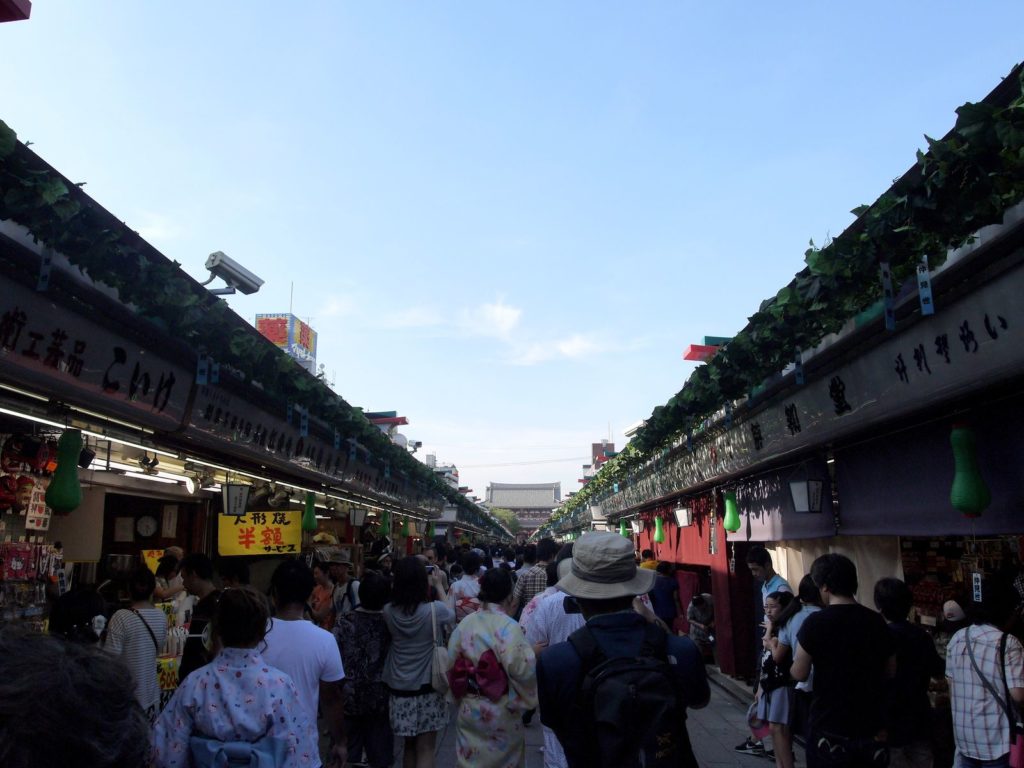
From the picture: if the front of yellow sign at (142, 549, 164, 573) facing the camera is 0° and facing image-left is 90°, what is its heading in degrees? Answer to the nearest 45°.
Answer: approximately 0°

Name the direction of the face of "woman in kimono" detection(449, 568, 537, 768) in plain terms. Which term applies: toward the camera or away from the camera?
away from the camera

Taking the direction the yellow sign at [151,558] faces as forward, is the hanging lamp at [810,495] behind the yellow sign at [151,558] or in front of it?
in front

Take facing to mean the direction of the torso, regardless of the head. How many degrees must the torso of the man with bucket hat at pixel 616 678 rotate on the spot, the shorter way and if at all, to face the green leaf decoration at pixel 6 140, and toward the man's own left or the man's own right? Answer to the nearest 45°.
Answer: approximately 90° to the man's own left

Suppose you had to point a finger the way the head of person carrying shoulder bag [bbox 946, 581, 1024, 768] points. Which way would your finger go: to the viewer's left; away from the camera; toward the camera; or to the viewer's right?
away from the camera

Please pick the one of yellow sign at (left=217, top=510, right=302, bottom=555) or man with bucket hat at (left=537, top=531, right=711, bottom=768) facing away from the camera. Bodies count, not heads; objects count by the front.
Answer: the man with bucket hat

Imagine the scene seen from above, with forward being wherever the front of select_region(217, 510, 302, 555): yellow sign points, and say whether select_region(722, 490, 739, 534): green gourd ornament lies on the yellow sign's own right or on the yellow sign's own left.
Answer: on the yellow sign's own left

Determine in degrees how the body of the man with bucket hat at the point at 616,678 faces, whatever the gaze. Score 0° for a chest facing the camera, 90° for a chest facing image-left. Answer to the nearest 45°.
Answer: approximately 180°

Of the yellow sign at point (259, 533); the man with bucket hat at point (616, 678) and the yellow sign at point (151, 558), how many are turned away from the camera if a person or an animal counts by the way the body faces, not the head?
1
